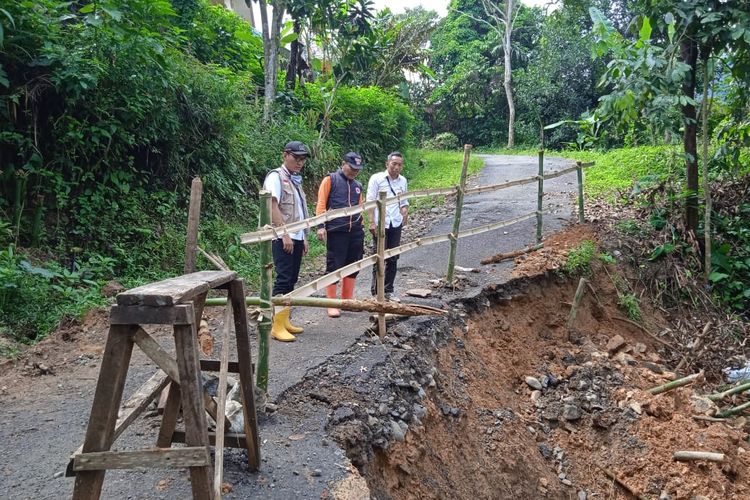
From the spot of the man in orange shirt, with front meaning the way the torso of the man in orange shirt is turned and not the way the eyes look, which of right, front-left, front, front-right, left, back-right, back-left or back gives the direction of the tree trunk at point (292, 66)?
back-left

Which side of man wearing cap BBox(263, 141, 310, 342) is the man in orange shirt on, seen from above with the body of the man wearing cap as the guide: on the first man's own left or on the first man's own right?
on the first man's own left

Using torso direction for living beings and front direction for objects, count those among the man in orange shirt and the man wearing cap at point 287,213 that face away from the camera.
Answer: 0

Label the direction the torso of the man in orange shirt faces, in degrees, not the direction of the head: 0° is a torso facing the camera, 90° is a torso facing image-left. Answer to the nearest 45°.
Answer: approximately 315°

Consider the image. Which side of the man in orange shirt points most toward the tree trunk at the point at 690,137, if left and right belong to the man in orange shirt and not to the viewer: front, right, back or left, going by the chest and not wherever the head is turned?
left

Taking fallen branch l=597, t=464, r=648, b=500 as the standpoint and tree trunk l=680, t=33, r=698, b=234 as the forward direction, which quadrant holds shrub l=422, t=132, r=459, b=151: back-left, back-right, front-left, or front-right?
front-left

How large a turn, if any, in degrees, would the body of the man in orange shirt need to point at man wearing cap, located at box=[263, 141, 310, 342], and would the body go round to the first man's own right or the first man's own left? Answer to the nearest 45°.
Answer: approximately 90° to the first man's own right

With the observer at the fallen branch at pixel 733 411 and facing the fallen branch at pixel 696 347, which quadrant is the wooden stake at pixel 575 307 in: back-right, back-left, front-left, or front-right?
front-left

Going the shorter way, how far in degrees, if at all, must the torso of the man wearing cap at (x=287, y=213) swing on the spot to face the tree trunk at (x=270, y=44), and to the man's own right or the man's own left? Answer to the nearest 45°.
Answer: approximately 135° to the man's own left

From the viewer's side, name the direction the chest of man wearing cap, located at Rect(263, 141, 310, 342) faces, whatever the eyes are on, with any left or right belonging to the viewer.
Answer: facing the viewer and to the right of the viewer

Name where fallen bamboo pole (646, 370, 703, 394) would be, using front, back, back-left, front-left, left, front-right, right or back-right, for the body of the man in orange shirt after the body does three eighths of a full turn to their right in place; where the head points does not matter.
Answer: back

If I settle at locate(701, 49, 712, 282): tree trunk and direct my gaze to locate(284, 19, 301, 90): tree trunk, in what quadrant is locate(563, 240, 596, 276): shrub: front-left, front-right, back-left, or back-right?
front-left

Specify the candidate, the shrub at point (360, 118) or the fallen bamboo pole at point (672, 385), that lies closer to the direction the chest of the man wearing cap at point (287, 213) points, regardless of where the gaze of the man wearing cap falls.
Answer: the fallen bamboo pole
